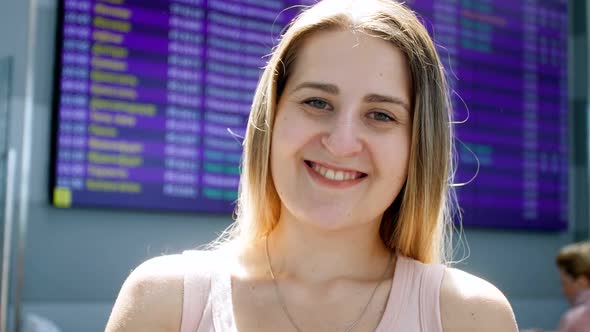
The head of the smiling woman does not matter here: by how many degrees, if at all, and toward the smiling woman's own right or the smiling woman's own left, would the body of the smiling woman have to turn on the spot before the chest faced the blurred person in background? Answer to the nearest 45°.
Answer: approximately 135° to the smiling woman's own left

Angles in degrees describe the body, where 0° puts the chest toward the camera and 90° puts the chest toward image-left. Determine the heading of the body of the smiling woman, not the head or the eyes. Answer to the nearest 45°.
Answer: approximately 0°

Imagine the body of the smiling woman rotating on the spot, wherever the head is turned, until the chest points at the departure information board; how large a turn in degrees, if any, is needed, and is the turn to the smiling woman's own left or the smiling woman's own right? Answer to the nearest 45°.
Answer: approximately 180°
